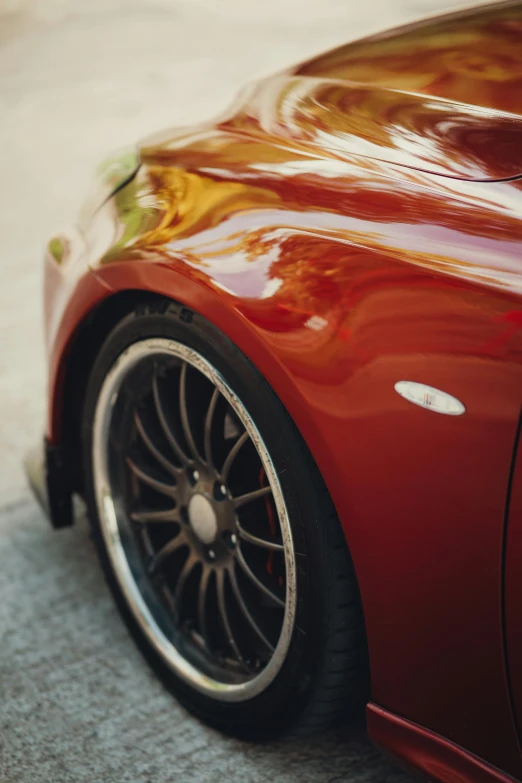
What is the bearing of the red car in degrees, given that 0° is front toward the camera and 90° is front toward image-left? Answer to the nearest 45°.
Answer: approximately 135°
